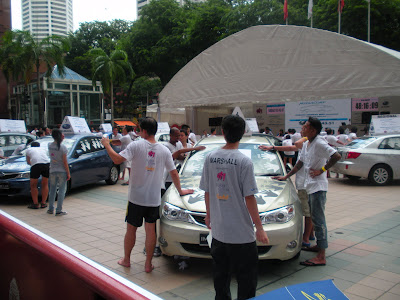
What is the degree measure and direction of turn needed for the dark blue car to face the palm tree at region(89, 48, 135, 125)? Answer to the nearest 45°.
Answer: approximately 135° to its right

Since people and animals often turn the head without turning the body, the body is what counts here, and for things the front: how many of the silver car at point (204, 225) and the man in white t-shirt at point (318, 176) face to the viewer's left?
1

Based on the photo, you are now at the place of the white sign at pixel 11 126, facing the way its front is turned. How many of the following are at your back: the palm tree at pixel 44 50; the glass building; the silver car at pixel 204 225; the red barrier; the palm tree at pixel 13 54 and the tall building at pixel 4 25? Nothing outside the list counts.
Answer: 4

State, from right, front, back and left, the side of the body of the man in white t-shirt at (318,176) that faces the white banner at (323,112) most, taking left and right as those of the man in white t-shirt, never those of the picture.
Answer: right

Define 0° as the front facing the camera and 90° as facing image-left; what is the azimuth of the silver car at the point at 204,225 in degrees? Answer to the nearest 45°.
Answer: approximately 0°

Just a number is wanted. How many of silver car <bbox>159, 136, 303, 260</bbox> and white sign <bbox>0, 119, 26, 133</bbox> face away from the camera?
0

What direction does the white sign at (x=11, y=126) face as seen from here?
toward the camera

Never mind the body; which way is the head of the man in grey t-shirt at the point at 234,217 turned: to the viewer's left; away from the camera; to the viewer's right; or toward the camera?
away from the camera

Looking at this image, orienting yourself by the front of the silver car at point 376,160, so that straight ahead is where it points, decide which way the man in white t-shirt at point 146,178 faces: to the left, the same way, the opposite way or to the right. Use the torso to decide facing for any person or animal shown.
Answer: to the left

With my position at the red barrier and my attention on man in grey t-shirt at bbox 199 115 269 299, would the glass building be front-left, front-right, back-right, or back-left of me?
front-left

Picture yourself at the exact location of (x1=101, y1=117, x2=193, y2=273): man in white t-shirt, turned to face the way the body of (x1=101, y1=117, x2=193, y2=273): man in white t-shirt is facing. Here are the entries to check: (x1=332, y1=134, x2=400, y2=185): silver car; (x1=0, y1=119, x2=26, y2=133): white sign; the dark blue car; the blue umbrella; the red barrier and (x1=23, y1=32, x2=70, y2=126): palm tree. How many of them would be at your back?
2

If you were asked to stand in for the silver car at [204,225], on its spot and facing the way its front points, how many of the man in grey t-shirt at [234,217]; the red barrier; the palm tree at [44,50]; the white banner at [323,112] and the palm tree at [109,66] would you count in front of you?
2

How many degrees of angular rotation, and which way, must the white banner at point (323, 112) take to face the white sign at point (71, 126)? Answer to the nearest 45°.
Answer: approximately 45° to its right

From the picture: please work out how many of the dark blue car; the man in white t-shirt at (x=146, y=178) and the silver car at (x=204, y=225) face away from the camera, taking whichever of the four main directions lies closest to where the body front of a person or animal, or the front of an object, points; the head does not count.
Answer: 1

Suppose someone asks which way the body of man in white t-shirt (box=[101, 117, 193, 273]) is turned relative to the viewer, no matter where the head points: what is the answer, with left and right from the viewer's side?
facing away from the viewer

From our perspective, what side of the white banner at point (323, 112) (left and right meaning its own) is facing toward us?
front

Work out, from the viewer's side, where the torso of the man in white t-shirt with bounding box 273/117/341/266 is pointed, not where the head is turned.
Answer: to the viewer's left

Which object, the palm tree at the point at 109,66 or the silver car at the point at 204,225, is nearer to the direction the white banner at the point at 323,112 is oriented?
the silver car
